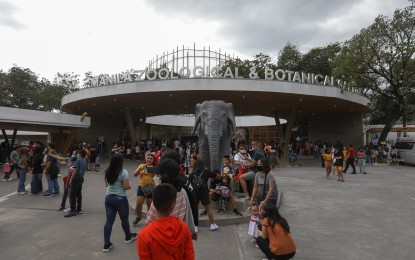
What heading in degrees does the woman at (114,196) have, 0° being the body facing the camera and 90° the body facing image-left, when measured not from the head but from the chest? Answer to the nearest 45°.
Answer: approximately 225°

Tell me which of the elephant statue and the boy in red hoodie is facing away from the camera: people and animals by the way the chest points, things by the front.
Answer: the boy in red hoodie

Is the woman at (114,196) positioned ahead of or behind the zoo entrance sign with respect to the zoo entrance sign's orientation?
ahead

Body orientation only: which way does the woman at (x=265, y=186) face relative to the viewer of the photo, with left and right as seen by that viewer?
facing the viewer and to the left of the viewer

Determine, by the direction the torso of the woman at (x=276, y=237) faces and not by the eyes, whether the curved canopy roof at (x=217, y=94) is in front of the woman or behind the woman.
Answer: in front

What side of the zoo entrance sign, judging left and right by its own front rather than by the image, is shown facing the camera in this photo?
front

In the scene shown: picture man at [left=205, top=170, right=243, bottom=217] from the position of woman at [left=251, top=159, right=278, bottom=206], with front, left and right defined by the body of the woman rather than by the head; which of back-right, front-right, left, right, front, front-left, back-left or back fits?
right

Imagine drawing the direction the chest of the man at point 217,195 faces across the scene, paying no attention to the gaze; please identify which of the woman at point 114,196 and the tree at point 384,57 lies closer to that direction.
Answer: the woman

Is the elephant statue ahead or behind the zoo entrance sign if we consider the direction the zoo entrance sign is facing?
ahead

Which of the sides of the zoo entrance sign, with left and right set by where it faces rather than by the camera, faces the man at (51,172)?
front

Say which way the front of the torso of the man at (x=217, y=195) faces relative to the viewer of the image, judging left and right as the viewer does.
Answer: facing the viewer

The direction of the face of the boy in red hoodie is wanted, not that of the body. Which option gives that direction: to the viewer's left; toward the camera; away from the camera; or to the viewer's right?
away from the camera

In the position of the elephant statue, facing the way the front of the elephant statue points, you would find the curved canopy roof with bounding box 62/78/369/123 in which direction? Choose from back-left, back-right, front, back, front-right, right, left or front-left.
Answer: back

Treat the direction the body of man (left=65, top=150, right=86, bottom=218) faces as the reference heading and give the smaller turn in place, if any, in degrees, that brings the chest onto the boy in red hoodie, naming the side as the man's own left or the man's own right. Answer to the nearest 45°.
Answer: approximately 90° to the man's own left

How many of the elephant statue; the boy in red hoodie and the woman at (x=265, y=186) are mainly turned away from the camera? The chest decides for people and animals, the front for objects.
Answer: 1

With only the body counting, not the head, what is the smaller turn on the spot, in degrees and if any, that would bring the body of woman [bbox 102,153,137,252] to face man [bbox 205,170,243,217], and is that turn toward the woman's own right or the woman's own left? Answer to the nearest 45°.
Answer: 0° — they already face them

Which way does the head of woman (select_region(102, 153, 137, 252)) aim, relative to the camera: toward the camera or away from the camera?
away from the camera

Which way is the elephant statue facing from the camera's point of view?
toward the camera

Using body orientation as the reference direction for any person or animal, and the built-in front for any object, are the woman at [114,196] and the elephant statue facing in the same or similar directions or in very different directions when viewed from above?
very different directions

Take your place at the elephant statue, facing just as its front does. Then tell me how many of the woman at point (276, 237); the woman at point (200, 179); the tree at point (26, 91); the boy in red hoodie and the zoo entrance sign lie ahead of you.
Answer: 3
